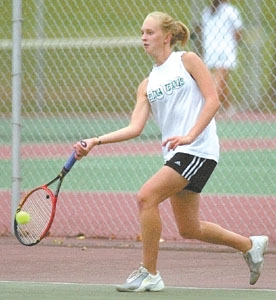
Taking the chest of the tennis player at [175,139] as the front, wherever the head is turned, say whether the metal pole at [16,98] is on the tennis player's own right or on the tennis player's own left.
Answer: on the tennis player's own right

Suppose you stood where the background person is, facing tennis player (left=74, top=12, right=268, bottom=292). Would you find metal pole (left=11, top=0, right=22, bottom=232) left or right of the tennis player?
right

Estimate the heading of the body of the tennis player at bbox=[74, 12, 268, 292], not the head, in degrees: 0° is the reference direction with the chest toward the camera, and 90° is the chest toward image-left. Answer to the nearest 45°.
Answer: approximately 45°

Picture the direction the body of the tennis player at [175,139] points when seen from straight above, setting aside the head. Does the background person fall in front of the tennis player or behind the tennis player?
behind
